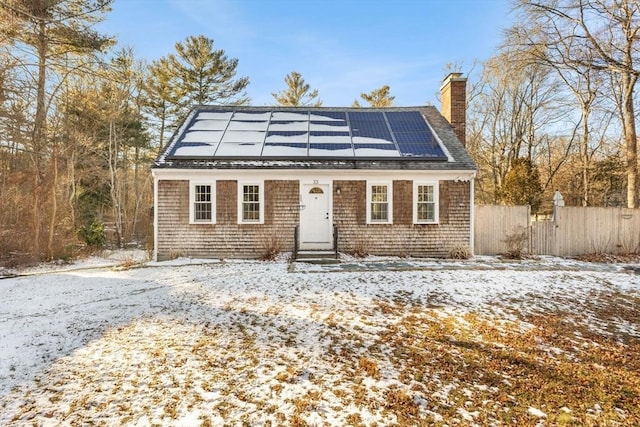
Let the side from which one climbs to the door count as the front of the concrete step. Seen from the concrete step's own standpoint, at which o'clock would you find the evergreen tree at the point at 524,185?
The evergreen tree is roughly at 8 o'clock from the concrete step.

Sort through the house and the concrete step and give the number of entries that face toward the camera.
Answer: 2

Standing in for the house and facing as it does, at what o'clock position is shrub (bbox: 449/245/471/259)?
The shrub is roughly at 9 o'clock from the house.

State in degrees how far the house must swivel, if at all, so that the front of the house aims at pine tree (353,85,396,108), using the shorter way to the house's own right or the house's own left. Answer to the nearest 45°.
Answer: approximately 180°

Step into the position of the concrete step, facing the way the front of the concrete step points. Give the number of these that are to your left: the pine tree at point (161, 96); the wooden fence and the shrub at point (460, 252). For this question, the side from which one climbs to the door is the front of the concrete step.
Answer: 2

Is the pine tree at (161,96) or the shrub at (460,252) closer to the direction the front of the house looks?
the shrub

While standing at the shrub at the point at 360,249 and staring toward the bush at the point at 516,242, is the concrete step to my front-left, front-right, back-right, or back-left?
back-right

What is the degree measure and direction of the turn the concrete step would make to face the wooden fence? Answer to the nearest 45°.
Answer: approximately 90° to its left

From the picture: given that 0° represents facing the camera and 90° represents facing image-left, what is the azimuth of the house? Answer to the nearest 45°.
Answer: approximately 0°
